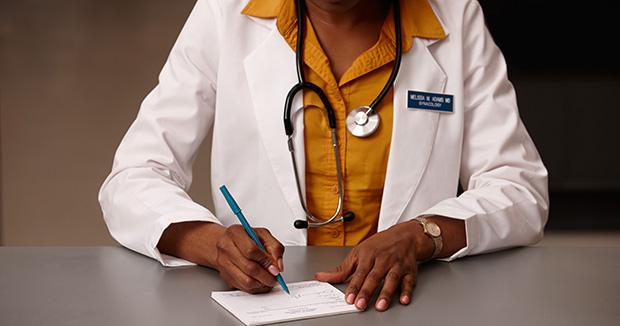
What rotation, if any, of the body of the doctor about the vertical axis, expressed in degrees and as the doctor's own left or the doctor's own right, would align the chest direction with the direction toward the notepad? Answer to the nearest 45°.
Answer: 0° — they already face it

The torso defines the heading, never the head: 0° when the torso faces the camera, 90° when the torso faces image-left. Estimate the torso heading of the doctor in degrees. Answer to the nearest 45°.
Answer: approximately 0°
